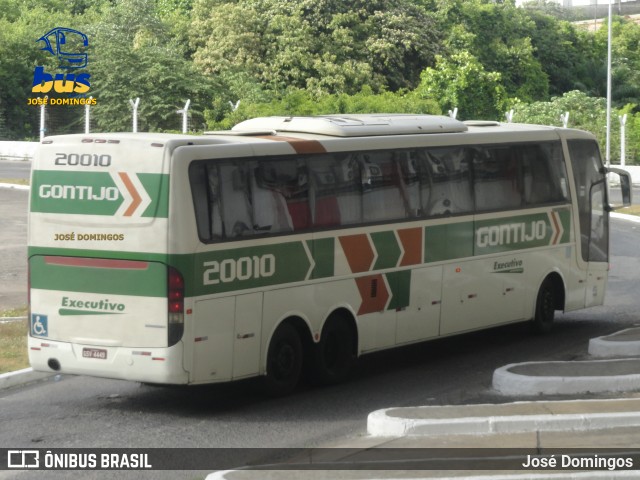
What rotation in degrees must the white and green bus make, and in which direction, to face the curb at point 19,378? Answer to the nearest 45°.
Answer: approximately 135° to its left

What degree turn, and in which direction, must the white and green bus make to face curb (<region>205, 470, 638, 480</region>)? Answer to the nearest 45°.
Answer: approximately 135° to its right

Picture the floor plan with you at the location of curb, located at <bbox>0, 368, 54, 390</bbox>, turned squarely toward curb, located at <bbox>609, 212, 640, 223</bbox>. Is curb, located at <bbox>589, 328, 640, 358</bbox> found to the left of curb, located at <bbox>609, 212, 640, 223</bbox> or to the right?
right

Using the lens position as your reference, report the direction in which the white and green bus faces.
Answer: facing away from the viewer and to the right of the viewer

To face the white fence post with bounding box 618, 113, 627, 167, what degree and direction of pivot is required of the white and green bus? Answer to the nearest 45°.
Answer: approximately 45° to its left

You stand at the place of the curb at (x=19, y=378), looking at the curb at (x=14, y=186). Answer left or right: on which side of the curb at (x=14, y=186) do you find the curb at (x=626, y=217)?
right
